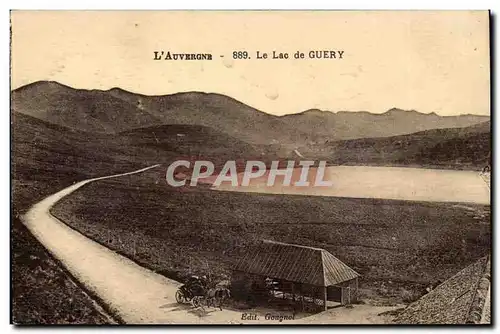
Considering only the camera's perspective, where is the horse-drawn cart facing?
facing the viewer and to the right of the viewer

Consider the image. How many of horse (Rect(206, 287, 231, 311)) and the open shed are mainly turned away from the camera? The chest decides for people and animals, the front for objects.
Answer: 0

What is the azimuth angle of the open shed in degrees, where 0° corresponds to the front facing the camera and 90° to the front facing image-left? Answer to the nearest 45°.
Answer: approximately 45°

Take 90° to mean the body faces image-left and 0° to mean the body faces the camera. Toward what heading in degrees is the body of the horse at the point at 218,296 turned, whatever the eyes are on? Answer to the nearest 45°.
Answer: approximately 315°

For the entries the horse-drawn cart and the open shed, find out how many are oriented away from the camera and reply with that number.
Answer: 0

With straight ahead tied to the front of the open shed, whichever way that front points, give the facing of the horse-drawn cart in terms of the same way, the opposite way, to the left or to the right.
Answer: to the left
